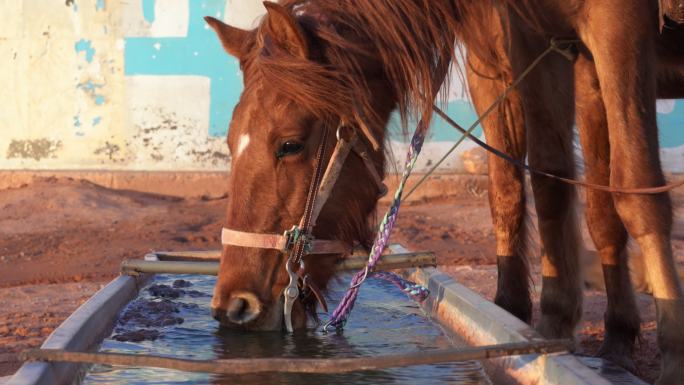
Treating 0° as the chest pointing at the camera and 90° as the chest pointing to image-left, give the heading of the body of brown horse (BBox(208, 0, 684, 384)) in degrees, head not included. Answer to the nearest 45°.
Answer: approximately 45°
